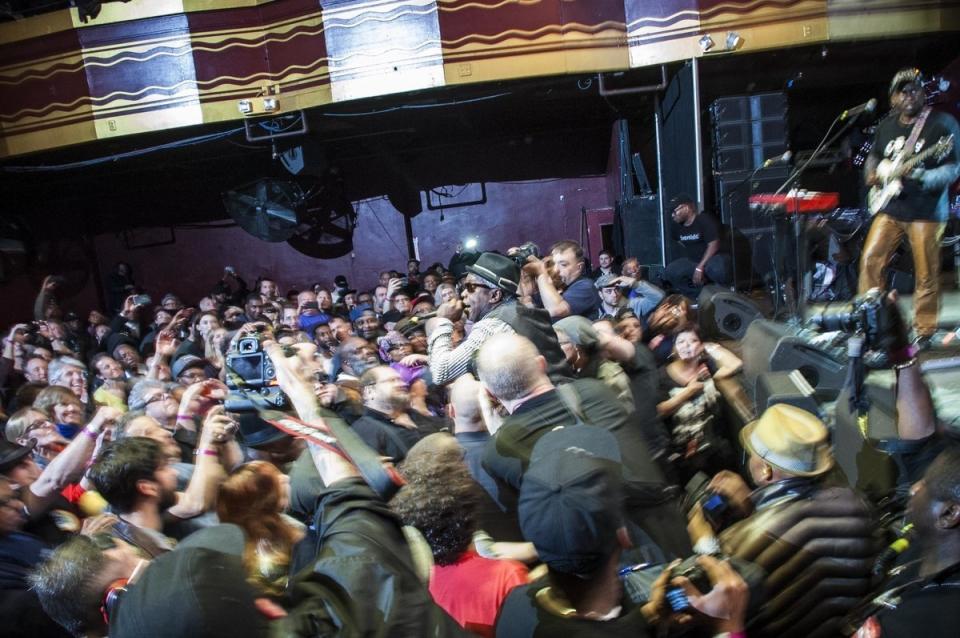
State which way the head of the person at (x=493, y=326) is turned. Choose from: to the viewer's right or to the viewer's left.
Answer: to the viewer's left

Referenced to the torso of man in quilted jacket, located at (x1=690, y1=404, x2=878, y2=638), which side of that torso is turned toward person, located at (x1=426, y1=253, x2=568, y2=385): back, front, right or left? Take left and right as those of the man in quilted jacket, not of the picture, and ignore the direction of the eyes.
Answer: front

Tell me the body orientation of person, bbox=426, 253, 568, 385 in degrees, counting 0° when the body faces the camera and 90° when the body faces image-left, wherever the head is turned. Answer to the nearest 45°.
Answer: approximately 90°

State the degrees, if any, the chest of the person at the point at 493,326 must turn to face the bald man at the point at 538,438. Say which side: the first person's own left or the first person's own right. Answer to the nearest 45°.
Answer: approximately 90° to the first person's own left

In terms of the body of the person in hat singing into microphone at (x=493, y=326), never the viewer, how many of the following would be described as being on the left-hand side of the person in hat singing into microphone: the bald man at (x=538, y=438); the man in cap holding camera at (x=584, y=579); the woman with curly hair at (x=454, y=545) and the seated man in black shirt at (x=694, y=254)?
3

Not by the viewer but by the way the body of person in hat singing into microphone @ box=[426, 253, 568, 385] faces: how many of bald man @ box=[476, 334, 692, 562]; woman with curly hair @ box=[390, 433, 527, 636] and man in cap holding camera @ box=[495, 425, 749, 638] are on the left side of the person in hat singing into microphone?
3

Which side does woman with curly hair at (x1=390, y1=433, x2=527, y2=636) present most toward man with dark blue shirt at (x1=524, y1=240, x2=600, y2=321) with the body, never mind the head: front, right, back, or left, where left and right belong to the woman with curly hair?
front

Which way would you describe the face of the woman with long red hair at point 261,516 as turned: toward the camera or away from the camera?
away from the camera

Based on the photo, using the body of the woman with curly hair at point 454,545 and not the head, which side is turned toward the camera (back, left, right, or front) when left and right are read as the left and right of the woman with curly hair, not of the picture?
back

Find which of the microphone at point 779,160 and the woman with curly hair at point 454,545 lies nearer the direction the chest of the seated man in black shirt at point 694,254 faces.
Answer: the woman with curly hair

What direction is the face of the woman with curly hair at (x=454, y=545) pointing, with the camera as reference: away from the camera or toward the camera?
away from the camera
